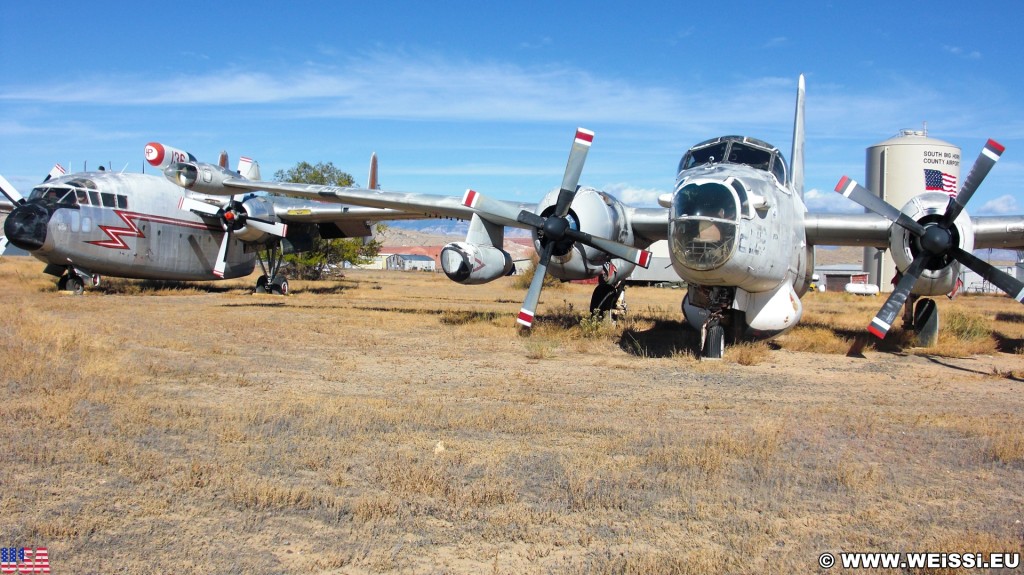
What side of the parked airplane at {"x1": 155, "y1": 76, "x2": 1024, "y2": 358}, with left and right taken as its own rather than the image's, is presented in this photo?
front

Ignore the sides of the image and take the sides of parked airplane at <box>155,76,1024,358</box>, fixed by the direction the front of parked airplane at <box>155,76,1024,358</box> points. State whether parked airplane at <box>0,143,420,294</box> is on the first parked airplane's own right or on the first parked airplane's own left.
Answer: on the first parked airplane's own right

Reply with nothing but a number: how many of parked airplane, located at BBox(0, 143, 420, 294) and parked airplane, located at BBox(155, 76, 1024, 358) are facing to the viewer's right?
0

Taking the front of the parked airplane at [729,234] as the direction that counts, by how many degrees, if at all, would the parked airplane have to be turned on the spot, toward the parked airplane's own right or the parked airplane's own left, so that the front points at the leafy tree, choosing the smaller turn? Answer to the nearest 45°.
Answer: approximately 135° to the parked airplane's own right

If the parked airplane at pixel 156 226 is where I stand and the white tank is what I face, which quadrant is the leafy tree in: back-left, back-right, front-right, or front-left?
front-left

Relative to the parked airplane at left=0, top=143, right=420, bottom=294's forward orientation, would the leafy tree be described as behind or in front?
behind

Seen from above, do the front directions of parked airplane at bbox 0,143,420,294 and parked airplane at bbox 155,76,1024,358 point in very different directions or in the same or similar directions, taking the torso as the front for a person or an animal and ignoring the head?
same or similar directions

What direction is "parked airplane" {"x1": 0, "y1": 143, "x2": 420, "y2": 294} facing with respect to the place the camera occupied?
facing the viewer and to the left of the viewer

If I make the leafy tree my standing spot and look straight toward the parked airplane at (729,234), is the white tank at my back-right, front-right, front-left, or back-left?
front-left

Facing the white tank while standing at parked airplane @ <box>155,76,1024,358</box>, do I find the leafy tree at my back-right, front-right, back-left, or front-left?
front-left

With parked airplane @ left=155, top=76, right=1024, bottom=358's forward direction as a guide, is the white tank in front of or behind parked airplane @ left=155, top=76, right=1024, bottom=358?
behind

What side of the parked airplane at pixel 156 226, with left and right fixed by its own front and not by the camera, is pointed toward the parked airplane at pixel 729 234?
left
